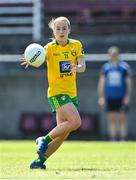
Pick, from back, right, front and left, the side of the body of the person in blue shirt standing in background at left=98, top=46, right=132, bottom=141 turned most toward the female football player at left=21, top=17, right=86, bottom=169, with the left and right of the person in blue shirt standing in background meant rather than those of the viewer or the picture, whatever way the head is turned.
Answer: front

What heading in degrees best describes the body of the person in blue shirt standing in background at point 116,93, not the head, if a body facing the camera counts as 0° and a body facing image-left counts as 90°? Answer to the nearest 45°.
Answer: approximately 0°

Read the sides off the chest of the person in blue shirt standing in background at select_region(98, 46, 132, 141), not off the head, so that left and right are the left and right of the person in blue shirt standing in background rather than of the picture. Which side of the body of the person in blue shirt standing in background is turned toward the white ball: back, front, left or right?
front
